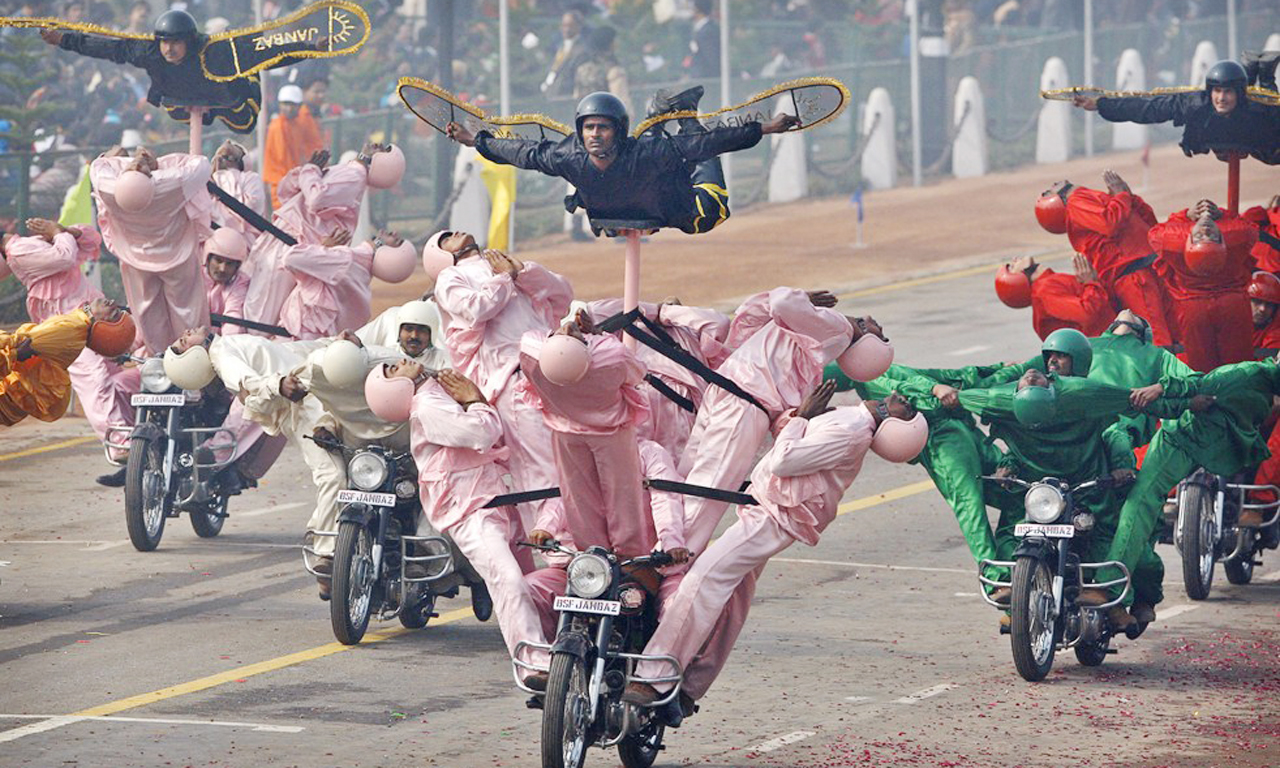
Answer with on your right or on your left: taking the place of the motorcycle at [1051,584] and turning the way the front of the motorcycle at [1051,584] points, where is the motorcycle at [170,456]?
on your right

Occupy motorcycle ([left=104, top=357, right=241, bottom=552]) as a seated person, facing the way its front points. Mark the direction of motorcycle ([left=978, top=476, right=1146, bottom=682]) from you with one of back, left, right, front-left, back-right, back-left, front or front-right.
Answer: left

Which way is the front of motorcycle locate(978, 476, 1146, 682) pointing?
toward the camera

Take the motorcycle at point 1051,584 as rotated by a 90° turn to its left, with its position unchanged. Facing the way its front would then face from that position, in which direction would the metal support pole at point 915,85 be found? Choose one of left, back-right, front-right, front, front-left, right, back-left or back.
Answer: left

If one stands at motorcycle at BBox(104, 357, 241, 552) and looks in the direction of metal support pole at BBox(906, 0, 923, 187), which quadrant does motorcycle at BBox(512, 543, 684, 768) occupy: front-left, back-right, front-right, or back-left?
back-right

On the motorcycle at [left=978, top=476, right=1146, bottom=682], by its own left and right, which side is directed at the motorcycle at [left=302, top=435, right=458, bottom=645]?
right

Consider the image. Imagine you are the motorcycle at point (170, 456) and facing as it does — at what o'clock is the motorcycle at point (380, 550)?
the motorcycle at point (380, 550) is roughly at 10 o'clock from the motorcycle at point (170, 456).

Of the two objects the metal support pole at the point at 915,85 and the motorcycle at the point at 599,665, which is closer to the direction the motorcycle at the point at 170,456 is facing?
the motorcycle

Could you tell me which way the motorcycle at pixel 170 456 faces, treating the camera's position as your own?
facing the viewer and to the left of the viewer
